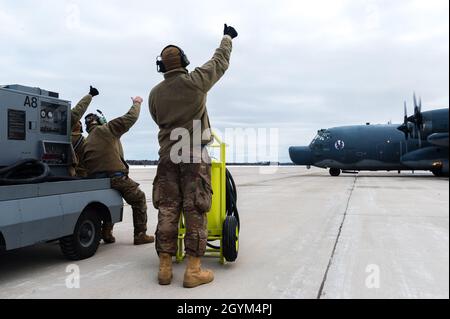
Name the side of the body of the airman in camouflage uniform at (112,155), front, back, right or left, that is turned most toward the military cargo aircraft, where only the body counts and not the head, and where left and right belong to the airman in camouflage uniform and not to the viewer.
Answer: front

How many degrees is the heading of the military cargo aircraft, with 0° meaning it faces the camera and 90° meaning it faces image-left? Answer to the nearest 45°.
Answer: approximately 90°

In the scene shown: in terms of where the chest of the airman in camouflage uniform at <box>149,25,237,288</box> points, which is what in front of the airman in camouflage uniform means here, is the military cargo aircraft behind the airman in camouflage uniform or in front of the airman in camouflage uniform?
in front

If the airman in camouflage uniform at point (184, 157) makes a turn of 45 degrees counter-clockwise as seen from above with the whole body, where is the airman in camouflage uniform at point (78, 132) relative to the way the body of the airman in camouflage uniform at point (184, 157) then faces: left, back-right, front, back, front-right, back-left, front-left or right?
front

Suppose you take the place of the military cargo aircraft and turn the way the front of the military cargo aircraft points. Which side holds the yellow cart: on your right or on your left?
on your left

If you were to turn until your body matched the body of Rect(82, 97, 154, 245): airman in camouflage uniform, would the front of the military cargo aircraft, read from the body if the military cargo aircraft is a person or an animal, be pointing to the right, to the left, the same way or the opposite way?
to the left

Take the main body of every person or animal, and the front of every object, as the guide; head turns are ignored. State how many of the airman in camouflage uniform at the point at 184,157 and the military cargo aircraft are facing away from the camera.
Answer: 1

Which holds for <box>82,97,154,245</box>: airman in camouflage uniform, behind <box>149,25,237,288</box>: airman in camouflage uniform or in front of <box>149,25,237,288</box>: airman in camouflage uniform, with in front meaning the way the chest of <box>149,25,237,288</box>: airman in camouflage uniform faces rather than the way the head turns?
in front

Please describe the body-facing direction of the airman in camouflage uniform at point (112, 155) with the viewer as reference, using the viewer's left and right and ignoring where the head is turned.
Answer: facing away from the viewer and to the right of the viewer

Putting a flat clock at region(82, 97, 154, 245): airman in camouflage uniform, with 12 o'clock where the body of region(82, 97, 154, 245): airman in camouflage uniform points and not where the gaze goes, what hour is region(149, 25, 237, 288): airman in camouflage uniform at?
region(149, 25, 237, 288): airman in camouflage uniform is roughly at 4 o'clock from region(82, 97, 154, 245): airman in camouflage uniform.

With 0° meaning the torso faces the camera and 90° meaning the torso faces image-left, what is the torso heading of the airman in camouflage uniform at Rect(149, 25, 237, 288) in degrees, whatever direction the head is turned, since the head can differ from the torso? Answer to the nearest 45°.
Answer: approximately 180°

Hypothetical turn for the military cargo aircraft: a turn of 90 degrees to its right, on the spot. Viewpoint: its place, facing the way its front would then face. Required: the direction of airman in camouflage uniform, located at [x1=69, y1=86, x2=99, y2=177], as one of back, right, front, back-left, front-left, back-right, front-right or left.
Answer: back

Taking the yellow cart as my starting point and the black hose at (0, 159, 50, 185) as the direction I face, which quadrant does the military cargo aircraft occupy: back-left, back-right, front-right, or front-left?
back-right

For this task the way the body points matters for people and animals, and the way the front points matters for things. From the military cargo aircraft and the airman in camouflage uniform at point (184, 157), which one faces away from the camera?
the airman in camouflage uniform

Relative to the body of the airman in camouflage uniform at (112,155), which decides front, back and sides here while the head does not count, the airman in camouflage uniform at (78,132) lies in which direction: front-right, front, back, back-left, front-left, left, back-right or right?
left

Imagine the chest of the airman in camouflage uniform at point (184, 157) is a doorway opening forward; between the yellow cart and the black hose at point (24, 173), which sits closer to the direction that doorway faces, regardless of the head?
the yellow cart
